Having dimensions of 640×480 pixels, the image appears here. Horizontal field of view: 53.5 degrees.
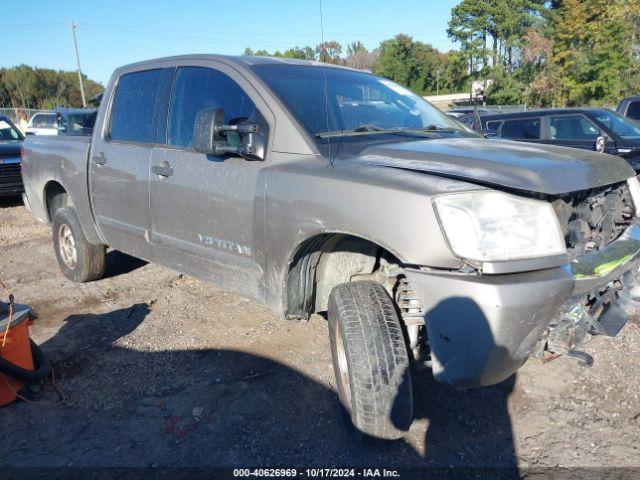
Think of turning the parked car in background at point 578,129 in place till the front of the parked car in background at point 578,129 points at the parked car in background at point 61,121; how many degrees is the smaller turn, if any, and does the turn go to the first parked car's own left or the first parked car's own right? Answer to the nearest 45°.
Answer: approximately 135° to the first parked car's own right

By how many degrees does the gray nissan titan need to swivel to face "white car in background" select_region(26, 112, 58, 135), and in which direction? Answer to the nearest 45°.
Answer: approximately 180°

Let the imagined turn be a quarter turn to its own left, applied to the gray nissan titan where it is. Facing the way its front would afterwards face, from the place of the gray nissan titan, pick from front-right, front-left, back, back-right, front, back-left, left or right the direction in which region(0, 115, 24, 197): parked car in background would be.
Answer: left

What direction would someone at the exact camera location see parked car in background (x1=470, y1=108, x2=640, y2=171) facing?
facing the viewer and to the right of the viewer

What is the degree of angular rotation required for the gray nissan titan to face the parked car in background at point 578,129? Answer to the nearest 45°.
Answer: approximately 90° to its left

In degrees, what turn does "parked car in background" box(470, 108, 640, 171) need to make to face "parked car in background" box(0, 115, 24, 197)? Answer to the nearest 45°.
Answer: approximately 135° to its right

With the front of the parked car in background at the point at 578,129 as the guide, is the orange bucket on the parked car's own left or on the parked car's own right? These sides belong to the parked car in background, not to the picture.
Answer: on the parked car's own right

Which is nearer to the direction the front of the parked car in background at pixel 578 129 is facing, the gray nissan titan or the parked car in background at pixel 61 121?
the gray nissan titan

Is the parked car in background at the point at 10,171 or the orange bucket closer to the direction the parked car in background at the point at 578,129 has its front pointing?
the orange bucket

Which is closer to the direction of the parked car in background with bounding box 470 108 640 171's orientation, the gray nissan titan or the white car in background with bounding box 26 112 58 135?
the gray nissan titan

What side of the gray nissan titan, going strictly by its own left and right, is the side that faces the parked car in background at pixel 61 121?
back

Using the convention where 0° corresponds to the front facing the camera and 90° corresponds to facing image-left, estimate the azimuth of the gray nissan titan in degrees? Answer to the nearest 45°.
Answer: approximately 315°

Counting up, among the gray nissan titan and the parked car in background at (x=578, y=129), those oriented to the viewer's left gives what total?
0

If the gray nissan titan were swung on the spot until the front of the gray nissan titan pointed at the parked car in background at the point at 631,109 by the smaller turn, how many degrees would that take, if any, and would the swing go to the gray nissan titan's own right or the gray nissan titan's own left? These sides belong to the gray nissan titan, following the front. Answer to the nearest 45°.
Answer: approximately 90° to the gray nissan titan's own left
